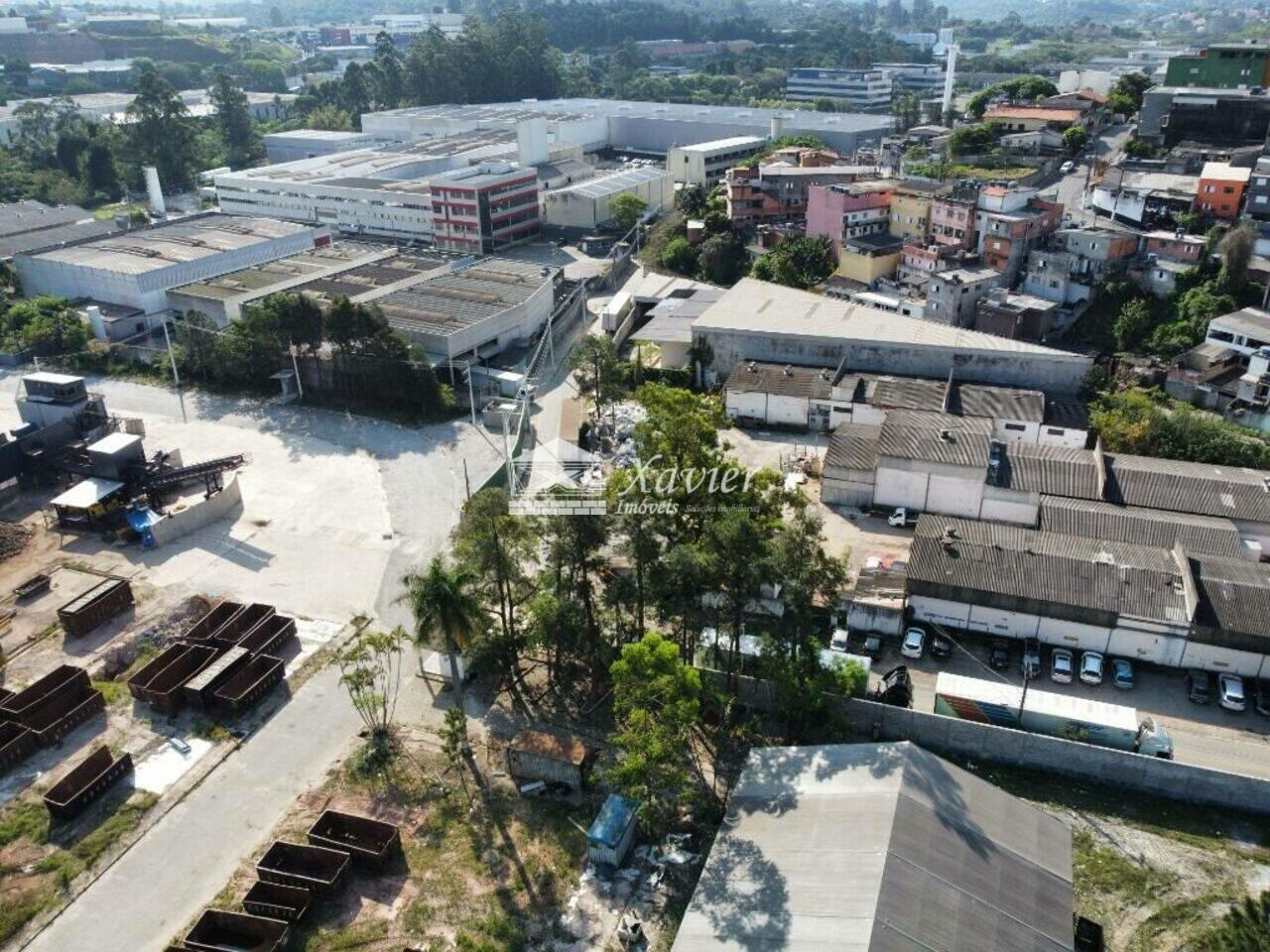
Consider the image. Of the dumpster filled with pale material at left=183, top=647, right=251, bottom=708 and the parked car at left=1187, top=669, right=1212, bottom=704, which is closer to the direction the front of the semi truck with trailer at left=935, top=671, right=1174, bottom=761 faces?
the parked car

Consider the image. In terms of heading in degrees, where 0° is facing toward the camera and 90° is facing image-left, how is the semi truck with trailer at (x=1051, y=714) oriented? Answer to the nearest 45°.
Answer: approximately 270°

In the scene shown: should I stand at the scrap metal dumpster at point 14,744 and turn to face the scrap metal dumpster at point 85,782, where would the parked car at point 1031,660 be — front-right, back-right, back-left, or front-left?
front-left

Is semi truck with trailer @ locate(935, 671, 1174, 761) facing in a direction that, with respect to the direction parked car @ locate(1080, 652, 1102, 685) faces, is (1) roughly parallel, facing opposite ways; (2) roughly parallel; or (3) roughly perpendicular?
roughly perpendicular

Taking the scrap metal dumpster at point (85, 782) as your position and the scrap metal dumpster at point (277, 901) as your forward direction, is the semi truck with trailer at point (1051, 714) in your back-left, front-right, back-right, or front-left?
front-left

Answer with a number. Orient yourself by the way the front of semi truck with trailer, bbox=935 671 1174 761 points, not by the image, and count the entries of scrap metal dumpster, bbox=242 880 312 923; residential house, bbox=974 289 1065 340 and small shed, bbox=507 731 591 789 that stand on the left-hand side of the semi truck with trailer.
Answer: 1

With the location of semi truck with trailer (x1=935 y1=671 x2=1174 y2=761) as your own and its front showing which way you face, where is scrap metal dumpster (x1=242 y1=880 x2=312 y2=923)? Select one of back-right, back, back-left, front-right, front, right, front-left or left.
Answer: back-right

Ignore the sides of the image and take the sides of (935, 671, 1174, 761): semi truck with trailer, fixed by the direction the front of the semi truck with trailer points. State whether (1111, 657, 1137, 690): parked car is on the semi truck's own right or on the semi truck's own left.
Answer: on the semi truck's own left

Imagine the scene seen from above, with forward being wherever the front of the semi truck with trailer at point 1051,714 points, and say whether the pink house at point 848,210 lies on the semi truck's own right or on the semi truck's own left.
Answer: on the semi truck's own left

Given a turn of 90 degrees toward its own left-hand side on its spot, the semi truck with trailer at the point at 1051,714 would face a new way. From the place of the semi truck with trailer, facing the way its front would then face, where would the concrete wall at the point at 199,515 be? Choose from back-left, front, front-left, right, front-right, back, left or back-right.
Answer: left

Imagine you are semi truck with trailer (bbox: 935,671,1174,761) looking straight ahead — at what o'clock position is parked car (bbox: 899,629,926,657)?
The parked car is roughly at 7 o'clock from the semi truck with trailer.
